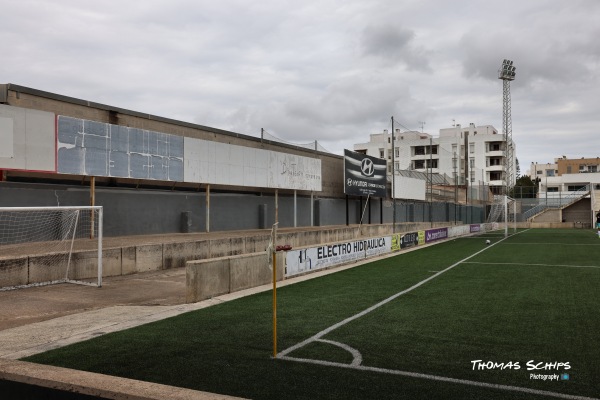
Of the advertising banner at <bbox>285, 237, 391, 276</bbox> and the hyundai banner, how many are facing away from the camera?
0

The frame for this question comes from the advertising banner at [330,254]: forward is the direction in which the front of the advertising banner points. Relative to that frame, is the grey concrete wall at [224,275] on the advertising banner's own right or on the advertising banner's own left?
on the advertising banner's own right

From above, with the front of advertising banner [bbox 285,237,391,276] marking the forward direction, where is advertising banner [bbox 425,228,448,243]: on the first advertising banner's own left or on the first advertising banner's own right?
on the first advertising banner's own left

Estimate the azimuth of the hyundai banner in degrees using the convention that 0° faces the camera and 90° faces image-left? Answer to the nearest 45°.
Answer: approximately 315°

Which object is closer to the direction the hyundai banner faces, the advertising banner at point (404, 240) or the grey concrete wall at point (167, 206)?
the advertising banner

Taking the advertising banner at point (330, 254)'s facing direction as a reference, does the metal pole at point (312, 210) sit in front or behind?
behind

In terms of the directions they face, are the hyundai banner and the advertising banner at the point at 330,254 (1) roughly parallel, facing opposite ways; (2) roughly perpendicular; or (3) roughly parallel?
roughly parallel

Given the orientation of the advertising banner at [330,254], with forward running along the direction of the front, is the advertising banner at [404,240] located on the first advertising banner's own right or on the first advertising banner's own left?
on the first advertising banner's own left

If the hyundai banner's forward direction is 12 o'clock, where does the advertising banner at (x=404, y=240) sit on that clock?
The advertising banner is roughly at 1 o'clock from the hyundai banner.

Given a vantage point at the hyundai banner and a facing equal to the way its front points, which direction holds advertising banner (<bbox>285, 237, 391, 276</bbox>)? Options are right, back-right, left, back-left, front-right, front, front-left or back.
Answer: front-right

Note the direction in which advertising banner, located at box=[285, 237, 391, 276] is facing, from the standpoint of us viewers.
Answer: facing the viewer and to the right of the viewer

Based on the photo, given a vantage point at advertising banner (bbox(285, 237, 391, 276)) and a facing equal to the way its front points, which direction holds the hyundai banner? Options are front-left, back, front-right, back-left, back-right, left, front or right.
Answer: back-left
